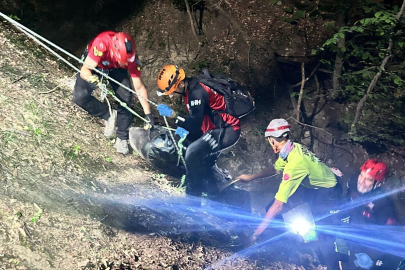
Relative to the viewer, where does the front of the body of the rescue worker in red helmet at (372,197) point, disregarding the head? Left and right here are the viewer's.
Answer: facing the viewer and to the left of the viewer

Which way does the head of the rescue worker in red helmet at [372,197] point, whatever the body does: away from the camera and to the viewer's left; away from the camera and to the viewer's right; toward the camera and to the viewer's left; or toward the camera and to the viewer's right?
toward the camera and to the viewer's left

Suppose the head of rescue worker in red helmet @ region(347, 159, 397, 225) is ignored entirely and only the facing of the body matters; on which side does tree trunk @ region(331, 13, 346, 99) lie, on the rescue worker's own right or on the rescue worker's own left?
on the rescue worker's own right

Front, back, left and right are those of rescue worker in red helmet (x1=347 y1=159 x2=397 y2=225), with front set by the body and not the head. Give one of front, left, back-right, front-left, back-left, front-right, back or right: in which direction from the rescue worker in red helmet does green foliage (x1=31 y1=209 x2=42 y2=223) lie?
front

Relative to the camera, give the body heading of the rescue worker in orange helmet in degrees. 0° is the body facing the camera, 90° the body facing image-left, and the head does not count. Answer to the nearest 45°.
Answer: approximately 90°

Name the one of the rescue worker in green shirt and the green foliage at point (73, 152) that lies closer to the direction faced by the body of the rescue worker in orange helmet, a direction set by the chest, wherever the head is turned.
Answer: the green foliage

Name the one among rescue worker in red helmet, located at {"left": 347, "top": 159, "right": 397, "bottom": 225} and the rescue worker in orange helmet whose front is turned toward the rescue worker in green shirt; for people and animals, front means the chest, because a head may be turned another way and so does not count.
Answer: the rescue worker in red helmet

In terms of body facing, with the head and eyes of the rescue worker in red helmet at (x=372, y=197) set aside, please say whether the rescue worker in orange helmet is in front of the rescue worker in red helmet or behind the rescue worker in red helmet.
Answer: in front

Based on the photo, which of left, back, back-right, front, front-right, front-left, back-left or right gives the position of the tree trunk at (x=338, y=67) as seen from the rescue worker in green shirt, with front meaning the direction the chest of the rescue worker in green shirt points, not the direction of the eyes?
right

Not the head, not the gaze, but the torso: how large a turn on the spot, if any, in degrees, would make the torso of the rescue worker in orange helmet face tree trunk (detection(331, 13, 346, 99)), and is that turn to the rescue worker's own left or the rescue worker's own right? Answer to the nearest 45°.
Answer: approximately 135° to the rescue worker's own right

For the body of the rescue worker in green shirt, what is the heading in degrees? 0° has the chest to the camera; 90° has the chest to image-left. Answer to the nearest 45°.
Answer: approximately 90°

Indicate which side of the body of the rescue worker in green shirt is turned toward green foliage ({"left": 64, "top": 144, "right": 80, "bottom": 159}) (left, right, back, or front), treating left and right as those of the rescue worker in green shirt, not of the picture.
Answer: front
